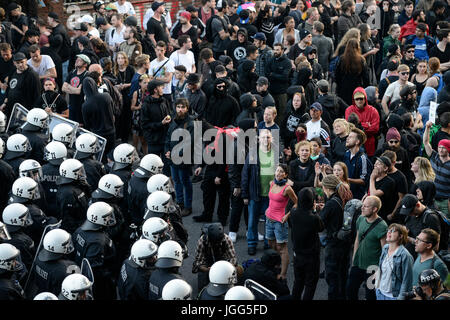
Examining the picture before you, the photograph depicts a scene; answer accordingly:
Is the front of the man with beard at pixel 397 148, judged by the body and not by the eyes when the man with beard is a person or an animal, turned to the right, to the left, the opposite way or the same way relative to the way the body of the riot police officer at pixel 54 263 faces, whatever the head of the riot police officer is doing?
the opposite way

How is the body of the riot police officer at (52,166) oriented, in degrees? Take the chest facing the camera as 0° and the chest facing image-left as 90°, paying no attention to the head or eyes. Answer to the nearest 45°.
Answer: approximately 225°

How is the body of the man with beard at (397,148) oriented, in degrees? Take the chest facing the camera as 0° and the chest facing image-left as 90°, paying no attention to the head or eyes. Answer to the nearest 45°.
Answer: approximately 0°

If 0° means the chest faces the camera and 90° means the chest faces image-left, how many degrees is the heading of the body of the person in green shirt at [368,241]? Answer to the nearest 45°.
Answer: approximately 45°

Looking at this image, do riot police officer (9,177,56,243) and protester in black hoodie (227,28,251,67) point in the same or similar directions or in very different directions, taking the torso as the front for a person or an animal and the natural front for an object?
very different directions

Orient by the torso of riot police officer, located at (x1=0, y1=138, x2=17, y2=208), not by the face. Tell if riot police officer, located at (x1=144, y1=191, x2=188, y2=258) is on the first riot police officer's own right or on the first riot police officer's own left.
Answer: on the first riot police officer's own right

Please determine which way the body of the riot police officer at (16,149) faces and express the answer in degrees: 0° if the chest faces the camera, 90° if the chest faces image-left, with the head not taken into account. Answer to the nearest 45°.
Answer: approximately 225°

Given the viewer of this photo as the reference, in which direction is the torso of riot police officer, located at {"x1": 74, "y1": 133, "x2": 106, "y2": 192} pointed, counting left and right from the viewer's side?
facing away from the viewer and to the right of the viewer

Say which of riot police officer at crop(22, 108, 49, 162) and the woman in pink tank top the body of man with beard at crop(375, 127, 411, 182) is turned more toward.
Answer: the woman in pink tank top

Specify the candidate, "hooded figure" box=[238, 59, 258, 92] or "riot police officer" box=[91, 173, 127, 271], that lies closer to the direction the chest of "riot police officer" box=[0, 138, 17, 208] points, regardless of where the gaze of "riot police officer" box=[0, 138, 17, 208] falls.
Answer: the hooded figure

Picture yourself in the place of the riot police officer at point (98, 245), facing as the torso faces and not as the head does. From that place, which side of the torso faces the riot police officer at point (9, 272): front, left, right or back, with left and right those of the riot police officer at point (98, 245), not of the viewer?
back
